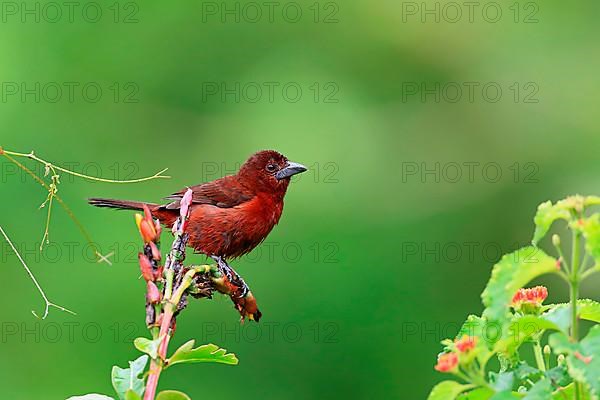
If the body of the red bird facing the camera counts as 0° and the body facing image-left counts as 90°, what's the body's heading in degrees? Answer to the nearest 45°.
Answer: approximately 270°
